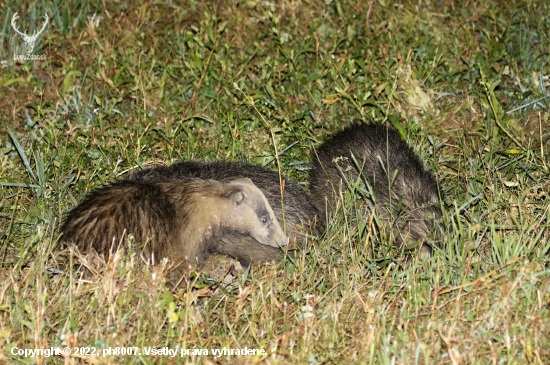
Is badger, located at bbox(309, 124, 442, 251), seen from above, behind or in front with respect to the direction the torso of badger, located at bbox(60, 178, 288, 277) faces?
in front

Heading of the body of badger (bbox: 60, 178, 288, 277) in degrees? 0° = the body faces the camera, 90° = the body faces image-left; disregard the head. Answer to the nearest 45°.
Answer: approximately 270°
